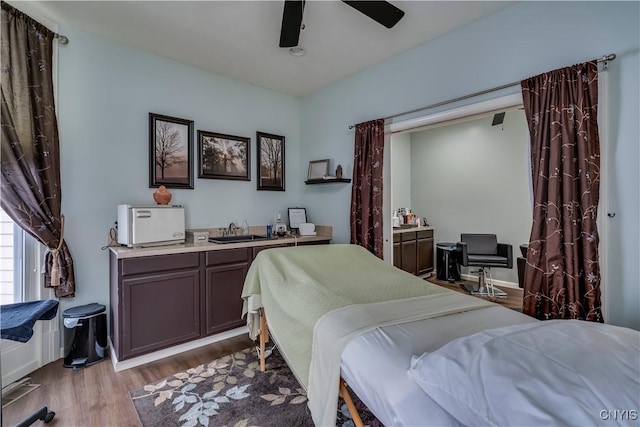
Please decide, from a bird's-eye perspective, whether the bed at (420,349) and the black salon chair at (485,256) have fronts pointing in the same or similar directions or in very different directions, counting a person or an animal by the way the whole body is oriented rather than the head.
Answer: very different directions

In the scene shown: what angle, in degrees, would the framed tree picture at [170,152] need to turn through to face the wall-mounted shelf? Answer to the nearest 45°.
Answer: approximately 45° to its left

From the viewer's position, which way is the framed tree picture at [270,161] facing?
facing the viewer and to the right of the viewer

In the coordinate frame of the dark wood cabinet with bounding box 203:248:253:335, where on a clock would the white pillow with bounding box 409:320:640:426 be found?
The white pillow is roughly at 1 o'clock from the dark wood cabinet.

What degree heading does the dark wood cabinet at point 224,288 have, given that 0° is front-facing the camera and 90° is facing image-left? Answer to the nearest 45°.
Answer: approximately 315°

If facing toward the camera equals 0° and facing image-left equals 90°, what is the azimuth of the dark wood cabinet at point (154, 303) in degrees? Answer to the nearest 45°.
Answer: approximately 315°

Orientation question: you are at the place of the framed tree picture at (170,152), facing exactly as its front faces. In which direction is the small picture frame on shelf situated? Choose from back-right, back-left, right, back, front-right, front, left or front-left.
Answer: front-left

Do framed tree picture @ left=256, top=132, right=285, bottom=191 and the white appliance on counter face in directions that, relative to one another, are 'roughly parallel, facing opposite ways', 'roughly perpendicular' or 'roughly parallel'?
roughly parallel

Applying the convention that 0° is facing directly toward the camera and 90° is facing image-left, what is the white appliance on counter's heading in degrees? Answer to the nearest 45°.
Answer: approximately 315°
